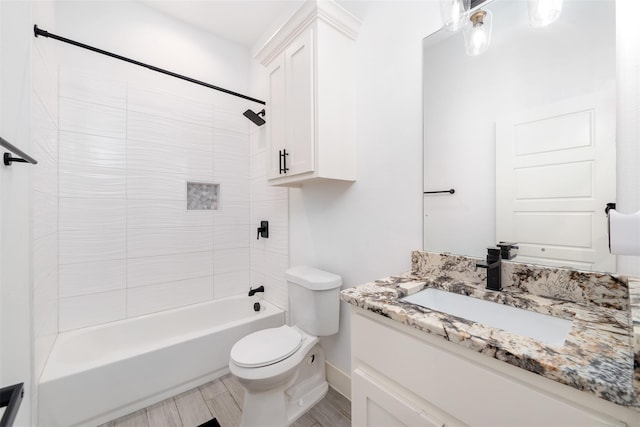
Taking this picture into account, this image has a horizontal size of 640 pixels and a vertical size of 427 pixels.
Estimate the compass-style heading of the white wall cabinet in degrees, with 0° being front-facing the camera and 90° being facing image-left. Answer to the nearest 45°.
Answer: approximately 45°

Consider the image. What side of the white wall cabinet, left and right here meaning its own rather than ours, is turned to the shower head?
right

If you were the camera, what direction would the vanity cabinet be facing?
facing the viewer and to the left of the viewer

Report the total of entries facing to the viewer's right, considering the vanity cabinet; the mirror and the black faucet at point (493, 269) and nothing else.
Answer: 0

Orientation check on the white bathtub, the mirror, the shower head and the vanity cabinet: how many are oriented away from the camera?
0

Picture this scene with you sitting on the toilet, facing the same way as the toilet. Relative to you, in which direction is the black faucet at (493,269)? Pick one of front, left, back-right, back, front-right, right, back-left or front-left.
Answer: left

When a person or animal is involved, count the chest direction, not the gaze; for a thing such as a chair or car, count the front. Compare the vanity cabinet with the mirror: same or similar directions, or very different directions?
same or similar directions
